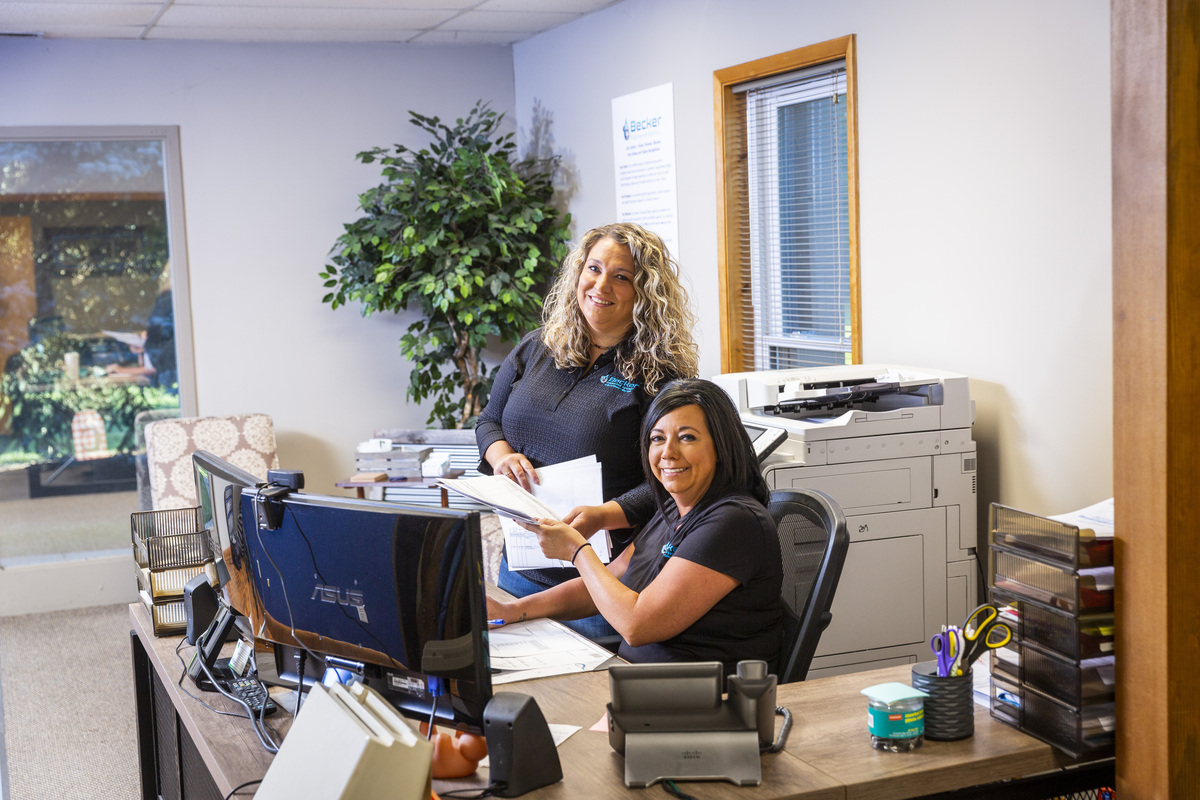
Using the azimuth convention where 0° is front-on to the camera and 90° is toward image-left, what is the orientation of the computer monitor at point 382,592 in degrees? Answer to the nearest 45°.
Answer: approximately 225°

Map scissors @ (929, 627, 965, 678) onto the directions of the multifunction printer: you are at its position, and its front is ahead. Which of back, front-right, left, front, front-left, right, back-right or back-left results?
left

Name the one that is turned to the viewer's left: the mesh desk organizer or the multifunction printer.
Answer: the multifunction printer

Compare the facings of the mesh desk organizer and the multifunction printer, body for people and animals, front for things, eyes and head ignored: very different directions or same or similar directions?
very different directions

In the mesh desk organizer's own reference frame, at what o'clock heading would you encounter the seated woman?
The seated woman is roughly at 12 o'clock from the mesh desk organizer.

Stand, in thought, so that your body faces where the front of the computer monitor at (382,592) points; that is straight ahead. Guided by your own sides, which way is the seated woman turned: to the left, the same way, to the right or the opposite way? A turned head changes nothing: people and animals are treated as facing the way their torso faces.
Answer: the opposite way

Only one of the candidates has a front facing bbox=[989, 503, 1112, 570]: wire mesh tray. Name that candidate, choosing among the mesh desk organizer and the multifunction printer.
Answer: the mesh desk organizer

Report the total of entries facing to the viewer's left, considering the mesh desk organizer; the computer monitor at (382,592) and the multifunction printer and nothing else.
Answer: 1

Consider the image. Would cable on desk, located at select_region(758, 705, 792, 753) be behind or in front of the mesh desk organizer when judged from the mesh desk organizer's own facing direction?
in front

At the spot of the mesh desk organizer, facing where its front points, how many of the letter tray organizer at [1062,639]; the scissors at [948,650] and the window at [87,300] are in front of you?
2

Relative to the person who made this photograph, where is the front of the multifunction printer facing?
facing to the left of the viewer

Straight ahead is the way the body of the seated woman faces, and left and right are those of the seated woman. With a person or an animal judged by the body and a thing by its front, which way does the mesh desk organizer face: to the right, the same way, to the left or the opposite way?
to the left
